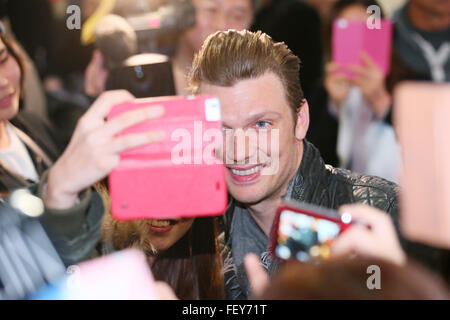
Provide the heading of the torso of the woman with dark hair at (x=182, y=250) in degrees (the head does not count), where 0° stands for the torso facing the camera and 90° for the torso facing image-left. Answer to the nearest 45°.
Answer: approximately 45°
